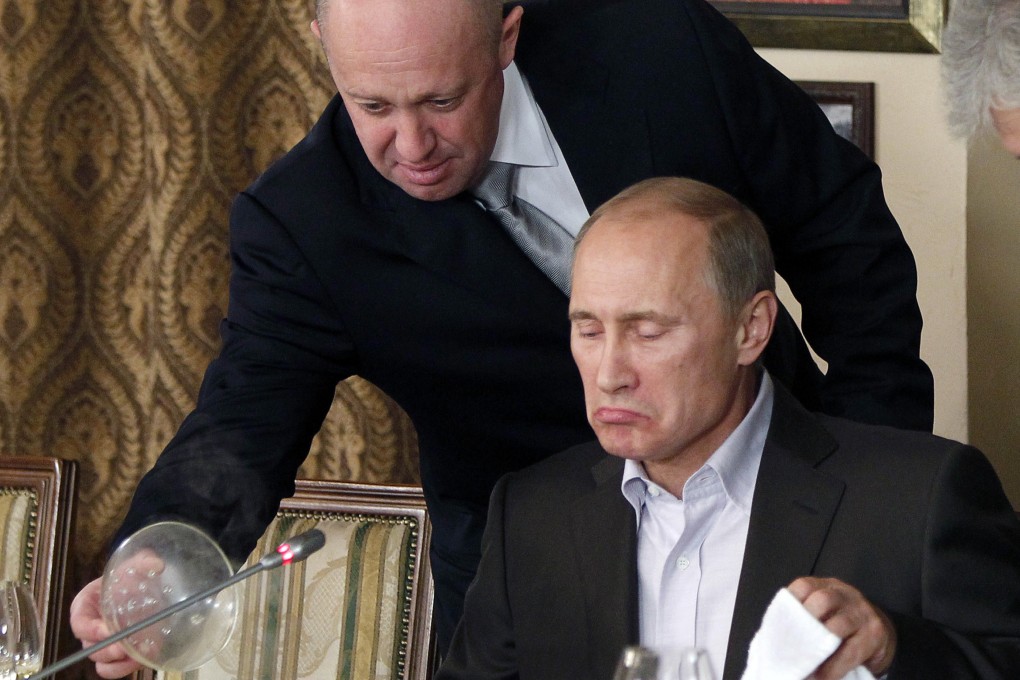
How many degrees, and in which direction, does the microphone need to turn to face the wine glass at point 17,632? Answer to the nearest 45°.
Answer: approximately 135° to its left

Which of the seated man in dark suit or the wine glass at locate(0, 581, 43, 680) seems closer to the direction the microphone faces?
the seated man in dark suit

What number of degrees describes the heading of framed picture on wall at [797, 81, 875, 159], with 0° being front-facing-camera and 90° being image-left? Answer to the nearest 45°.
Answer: approximately 0°

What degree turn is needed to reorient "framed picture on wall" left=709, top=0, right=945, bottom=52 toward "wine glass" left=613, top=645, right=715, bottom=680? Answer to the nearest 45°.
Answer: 0° — it already faces it

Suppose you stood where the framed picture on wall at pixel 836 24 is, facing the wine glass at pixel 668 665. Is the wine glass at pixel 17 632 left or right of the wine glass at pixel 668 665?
right

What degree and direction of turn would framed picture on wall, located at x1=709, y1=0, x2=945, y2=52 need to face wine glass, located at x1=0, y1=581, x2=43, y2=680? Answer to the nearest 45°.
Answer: approximately 45° to its right

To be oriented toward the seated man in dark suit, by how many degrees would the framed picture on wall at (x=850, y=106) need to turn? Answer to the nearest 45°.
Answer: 0° — it already faces them

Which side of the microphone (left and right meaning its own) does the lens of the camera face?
right

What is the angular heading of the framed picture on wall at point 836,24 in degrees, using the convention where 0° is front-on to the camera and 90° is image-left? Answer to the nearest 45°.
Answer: approximately 0°
